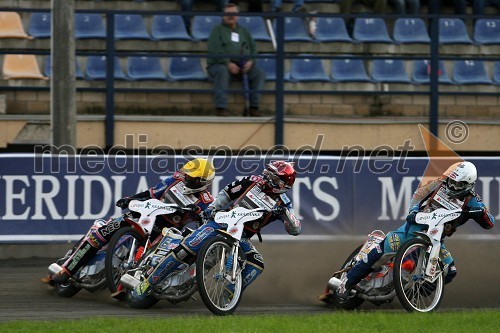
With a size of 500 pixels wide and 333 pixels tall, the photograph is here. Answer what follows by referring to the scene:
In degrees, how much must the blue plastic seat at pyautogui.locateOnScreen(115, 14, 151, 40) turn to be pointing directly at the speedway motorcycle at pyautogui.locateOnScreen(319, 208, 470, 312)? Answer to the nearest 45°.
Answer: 0° — it already faces it

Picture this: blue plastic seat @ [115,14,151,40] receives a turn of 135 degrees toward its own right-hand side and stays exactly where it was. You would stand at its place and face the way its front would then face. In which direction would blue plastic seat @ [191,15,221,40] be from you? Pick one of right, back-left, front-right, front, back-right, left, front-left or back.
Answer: back-right

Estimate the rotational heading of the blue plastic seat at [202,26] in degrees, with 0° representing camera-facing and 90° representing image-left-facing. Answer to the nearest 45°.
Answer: approximately 0°

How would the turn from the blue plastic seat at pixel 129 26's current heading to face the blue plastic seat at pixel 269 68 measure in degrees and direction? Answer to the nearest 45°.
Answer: approximately 90° to its left

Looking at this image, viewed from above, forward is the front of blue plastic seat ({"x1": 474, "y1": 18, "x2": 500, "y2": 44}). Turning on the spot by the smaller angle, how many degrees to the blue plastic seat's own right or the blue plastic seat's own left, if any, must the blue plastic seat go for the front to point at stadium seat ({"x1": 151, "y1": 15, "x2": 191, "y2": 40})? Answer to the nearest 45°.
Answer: approximately 45° to the blue plastic seat's own right

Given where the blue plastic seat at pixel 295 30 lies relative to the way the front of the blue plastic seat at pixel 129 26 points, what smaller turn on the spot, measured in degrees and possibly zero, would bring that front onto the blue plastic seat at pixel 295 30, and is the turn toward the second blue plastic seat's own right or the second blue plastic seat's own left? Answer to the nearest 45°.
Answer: approximately 90° to the second blue plastic seat's own left

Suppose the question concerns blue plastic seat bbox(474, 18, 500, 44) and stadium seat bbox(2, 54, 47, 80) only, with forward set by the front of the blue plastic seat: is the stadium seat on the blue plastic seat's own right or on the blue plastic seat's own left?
on the blue plastic seat's own right

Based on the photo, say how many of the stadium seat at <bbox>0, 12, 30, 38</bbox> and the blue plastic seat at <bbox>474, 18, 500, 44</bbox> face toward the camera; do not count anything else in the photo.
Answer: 2

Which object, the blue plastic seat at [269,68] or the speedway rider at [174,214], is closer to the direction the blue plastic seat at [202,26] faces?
the speedway rider

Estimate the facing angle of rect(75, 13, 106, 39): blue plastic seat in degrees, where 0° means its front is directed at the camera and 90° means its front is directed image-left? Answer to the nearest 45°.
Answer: approximately 0°

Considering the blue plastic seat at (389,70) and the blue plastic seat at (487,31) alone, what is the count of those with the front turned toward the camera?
2
